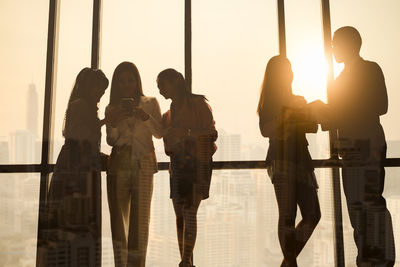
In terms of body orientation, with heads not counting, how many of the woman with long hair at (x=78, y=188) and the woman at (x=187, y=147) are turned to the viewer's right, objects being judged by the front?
1

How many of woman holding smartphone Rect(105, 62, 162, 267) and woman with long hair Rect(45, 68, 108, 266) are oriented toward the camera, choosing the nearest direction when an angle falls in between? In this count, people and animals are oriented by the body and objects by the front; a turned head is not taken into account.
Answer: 1

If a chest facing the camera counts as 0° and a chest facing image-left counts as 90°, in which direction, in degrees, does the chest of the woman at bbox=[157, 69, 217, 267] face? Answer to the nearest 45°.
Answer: approximately 45°

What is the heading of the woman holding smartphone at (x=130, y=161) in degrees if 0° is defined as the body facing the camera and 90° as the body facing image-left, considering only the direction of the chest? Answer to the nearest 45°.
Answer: approximately 0°

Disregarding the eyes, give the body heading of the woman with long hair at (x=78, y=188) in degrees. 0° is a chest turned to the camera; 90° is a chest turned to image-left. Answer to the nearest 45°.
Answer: approximately 270°

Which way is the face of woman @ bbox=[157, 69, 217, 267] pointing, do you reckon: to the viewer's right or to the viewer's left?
to the viewer's left

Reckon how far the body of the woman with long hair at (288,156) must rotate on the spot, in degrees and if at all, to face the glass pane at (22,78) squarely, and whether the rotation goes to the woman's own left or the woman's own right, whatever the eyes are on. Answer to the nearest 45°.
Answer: approximately 135° to the woman's own right

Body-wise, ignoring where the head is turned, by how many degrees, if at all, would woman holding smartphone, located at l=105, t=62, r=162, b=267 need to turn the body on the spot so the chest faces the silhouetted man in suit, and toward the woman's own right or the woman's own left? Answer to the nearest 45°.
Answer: approximately 90° to the woman's own left
